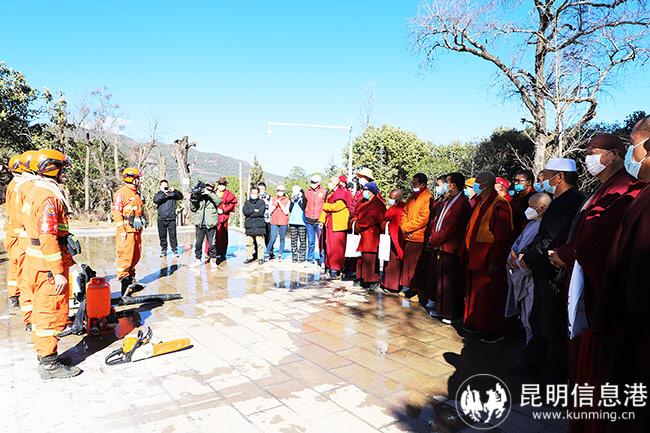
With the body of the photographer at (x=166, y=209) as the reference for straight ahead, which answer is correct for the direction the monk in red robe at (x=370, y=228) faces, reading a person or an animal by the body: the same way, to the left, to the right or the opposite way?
to the right

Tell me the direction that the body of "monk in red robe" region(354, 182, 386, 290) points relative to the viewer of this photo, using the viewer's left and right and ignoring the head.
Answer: facing the viewer and to the left of the viewer

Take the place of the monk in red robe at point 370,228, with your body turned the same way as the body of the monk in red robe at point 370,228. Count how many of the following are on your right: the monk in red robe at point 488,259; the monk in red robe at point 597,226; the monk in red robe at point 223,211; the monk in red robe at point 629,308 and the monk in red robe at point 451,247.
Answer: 1

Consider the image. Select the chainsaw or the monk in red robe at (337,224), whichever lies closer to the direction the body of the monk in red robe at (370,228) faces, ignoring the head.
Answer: the chainsaw

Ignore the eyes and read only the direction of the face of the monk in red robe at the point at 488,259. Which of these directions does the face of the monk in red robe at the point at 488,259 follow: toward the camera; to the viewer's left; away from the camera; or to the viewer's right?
to the viewer's left

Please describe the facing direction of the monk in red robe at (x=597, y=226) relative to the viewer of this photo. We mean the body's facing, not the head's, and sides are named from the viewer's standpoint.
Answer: facing to the left of the viewer

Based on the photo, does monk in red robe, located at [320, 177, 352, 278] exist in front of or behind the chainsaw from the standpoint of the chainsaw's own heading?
in front

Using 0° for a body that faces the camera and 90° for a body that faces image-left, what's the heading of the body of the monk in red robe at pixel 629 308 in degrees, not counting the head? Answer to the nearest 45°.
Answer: approximately 90°

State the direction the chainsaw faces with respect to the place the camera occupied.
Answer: facing to the right of the viewer

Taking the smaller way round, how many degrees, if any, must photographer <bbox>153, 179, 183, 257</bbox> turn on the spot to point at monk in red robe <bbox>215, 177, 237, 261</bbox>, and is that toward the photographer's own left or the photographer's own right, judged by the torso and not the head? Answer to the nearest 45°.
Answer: approximately 90° to the photographer's own left

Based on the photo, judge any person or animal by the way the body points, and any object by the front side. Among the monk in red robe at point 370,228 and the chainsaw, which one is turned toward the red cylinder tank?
the monk in red robe

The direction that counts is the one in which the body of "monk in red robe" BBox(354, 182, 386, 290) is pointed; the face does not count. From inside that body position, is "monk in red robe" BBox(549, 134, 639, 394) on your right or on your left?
on your left

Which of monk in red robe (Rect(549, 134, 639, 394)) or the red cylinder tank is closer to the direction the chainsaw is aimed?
the monk in red robe
